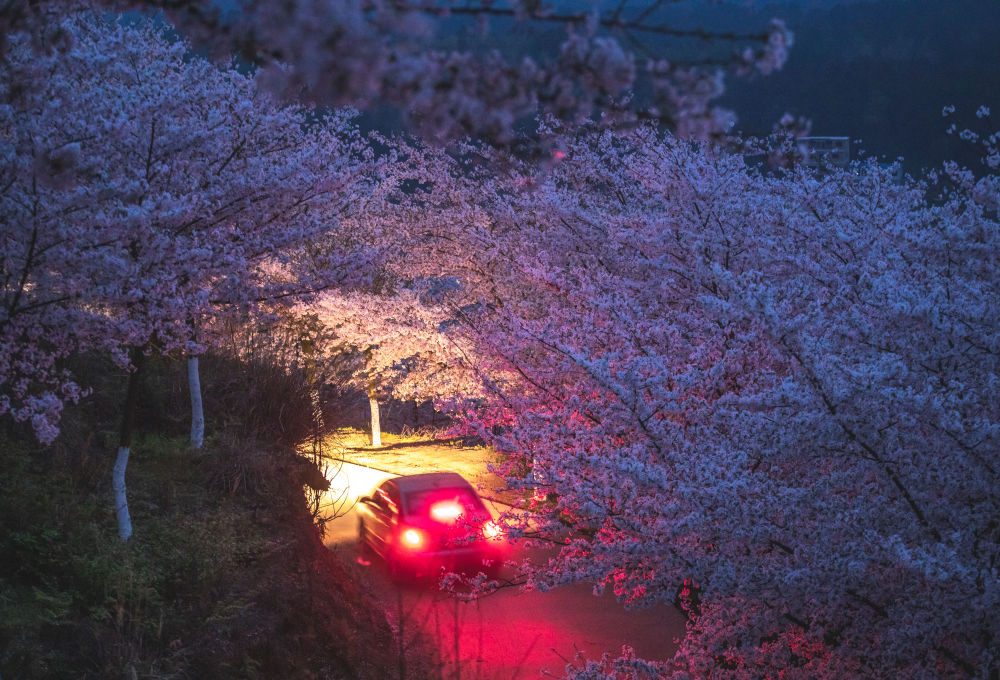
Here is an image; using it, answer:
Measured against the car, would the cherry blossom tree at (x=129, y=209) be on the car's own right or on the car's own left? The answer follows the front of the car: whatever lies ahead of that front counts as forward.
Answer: on the car's own left

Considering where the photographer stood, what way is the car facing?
facing away from the viewer and to the left of the viewer

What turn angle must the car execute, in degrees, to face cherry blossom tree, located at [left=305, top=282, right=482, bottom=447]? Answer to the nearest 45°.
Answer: approximately 45° to its right

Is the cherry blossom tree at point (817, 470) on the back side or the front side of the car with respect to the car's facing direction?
on the back side

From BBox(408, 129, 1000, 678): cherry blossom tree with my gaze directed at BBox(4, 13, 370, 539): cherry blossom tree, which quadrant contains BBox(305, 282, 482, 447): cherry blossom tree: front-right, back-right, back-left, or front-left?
front-right
